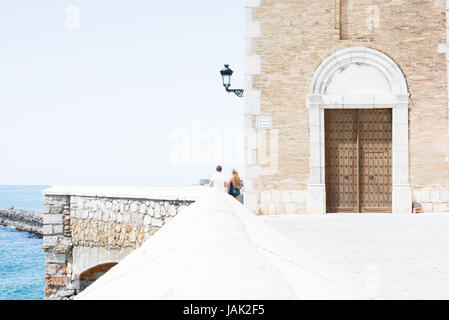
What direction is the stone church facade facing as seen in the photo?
toward the camera

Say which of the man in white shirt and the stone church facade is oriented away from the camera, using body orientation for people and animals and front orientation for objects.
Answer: the man in white shirt

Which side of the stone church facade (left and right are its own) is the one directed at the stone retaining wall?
right

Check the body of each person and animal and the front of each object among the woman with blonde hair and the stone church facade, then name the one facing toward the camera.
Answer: the stone church facade

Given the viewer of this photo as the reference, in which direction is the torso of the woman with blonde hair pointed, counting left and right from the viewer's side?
facing away from the viewer

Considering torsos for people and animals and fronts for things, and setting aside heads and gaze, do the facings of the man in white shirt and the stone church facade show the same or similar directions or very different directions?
very different directions

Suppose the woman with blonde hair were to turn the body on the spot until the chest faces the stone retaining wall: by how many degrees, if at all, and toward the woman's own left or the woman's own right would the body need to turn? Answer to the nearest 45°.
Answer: approximately 90° to the woman's own left

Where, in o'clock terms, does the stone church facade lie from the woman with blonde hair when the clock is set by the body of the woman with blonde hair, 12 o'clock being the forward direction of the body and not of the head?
The stone church facade is roughly at 3 o'clock from the woman with blonde hair.

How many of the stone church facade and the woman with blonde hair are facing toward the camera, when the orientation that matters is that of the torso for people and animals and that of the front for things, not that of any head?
1

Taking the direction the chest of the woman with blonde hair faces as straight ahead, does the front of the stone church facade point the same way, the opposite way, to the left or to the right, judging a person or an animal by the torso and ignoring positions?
the opposite way

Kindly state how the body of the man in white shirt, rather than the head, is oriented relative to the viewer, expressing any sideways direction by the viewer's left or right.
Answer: facing away from the viewer
